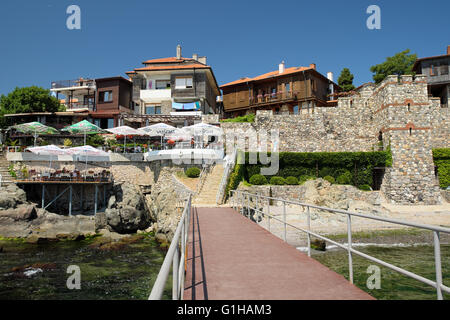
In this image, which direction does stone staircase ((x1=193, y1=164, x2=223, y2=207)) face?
toward the camera

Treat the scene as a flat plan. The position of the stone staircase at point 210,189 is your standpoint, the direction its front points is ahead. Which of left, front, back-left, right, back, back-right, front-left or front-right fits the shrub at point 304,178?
back-left

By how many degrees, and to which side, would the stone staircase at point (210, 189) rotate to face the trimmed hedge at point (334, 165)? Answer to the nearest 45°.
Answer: approximately 135° to its left

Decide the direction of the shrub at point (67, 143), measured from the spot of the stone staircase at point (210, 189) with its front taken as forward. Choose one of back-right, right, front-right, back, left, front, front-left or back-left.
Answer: back-right

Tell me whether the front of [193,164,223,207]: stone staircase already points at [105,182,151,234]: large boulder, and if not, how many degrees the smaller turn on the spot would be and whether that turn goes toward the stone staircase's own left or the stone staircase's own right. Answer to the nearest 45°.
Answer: approximately 45° to the stone staircase's own right

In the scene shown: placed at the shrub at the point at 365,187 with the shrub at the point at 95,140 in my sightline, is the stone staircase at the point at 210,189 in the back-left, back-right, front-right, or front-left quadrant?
front-left

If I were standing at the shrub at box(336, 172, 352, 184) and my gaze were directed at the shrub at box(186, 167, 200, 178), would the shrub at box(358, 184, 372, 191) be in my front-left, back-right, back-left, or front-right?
back-left

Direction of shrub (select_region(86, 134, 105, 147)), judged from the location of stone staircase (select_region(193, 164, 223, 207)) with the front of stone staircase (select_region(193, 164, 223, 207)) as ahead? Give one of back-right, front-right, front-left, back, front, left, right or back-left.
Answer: back-right

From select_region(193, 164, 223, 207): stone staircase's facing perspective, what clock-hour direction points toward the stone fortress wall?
The stone fortress wall is roughly at 8 o'clock from the stone staircase.
